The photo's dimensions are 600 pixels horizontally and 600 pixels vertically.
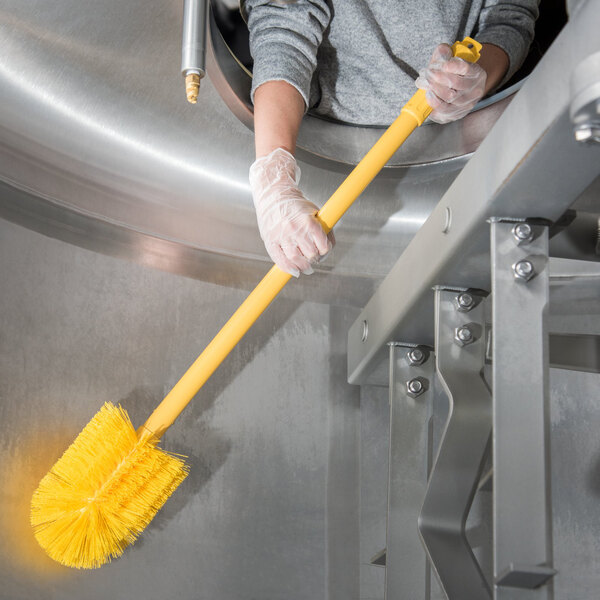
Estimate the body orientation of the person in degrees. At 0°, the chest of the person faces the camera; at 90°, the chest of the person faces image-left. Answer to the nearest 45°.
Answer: approximately 0°
